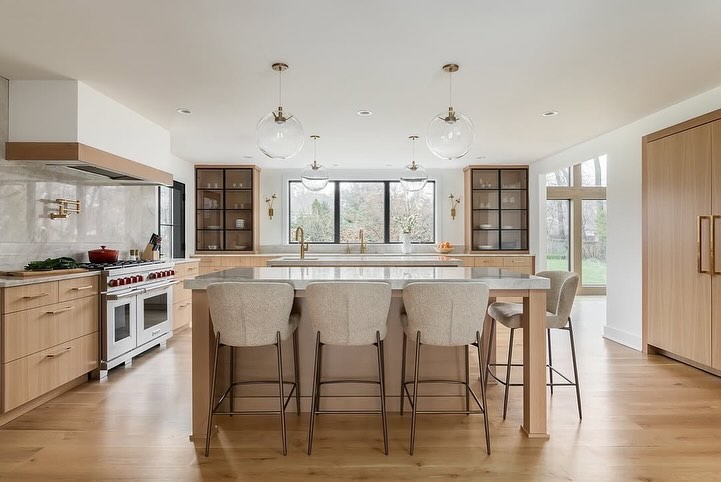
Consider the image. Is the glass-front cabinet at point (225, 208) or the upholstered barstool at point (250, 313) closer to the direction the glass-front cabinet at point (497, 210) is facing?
the upholstered barstool

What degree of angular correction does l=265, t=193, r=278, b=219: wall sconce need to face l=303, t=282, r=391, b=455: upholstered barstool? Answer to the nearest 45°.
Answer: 0° — it already faces it

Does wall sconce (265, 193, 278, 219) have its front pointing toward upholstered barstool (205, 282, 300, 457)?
yes

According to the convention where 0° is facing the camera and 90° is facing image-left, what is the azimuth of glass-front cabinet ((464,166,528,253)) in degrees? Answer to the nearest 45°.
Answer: approximately 0°

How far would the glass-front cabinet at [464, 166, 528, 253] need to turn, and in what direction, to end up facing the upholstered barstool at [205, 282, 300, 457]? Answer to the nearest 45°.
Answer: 0° — it already faces it

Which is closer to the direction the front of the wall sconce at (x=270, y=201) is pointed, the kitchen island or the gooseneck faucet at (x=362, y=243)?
the kitchen island

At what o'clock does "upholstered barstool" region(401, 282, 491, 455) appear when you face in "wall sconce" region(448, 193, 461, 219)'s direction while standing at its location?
The upholstered barstool is roughly at 12 o'clock from the wall sconce.

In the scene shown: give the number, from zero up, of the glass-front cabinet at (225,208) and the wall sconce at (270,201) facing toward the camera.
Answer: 2

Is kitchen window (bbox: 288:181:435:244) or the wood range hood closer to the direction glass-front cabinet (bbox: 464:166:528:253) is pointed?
the wood range hood
